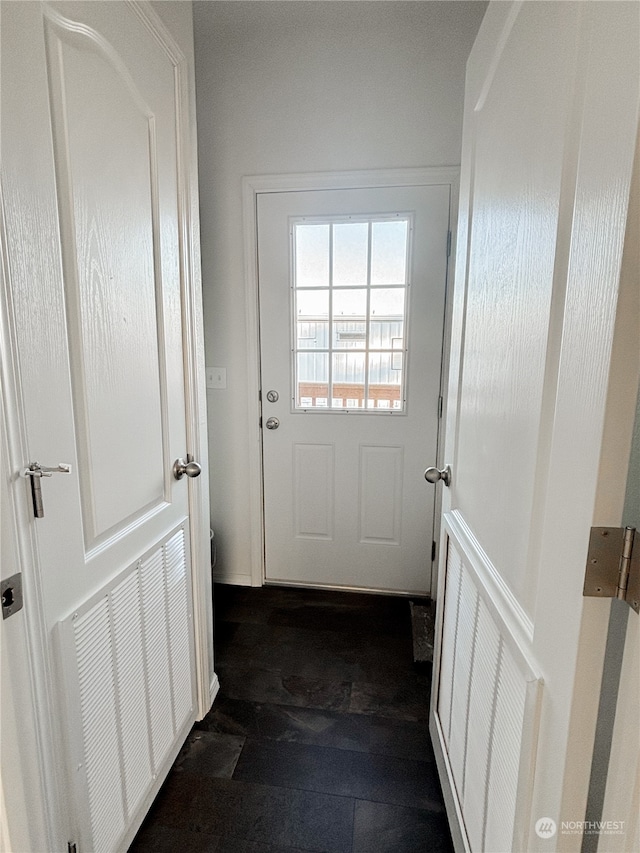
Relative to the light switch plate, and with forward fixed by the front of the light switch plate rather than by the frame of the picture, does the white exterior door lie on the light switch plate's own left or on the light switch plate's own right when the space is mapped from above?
on the light switch plate's own left

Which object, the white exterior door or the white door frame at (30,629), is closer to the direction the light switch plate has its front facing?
the white door frame

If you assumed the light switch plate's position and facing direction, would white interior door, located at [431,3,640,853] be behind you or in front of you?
in front

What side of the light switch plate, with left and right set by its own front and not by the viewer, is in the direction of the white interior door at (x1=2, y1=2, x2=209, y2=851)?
front

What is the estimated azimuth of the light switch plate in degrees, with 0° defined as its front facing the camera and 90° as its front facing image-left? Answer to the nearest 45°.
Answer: approximately 0°

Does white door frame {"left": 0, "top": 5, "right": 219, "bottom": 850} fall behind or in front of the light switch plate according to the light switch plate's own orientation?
in front
